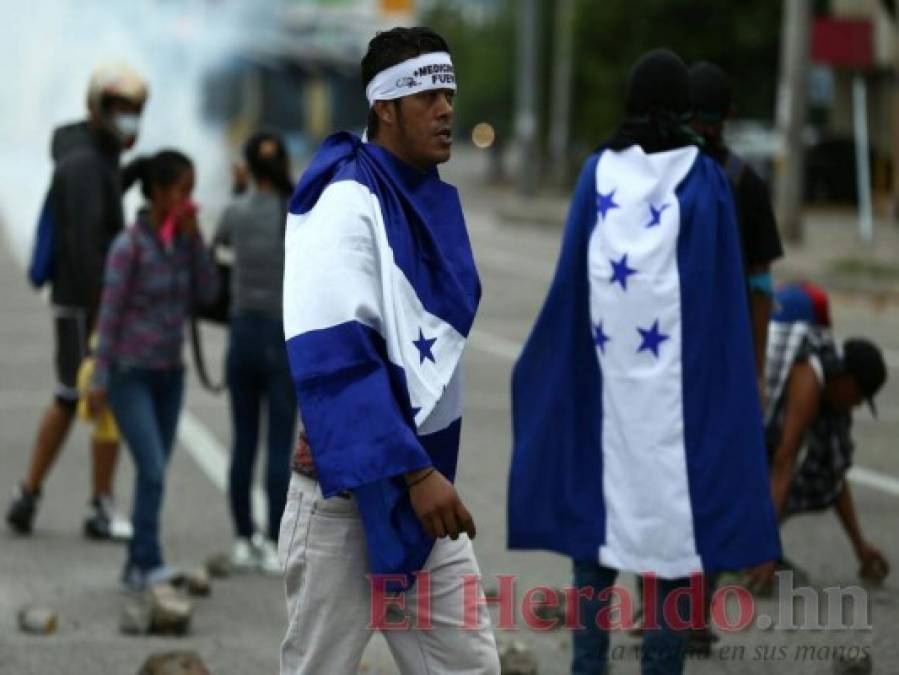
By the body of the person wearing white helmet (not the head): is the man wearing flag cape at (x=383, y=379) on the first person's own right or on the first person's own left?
on the first person's own right

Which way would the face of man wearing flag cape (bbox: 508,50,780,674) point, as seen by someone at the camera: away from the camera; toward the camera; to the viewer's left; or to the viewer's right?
away from the camera

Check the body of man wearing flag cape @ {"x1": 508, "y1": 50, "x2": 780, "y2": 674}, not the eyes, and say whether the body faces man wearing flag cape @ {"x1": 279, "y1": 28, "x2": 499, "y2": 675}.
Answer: no

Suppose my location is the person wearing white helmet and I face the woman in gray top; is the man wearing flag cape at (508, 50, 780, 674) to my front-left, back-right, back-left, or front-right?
front-right

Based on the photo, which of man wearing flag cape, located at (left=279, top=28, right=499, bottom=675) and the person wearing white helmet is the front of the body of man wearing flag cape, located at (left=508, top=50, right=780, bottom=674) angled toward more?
the person wearing white helmet

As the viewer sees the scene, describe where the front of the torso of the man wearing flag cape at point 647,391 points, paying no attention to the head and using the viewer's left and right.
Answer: facing away from the viewer

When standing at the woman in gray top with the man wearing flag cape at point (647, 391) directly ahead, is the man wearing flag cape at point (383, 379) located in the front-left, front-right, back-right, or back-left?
front-right

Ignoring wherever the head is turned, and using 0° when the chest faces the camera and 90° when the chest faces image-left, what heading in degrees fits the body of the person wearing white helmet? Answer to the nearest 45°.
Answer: approximately 270°

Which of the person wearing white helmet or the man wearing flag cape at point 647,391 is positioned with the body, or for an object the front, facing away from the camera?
the man wearing flag cape

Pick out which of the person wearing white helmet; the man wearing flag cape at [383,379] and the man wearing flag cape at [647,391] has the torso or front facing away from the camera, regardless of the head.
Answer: the man wearing flag cape at [647,391]

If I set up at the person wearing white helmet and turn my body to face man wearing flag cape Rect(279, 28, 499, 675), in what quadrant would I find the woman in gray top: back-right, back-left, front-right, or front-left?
front-left

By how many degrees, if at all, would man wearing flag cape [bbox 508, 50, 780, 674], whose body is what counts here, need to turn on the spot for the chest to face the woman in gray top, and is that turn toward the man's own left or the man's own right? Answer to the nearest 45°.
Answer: approximately 45° to the man's own left

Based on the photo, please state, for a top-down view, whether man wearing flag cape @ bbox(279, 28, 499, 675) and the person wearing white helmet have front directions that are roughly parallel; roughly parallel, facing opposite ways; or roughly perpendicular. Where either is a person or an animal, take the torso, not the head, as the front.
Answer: roughly parallel
